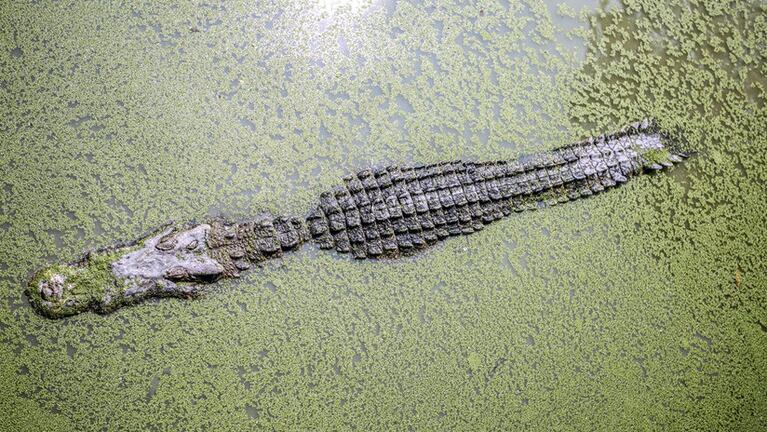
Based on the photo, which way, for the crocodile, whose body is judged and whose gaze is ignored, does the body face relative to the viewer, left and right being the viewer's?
facing to the left of the viewer
